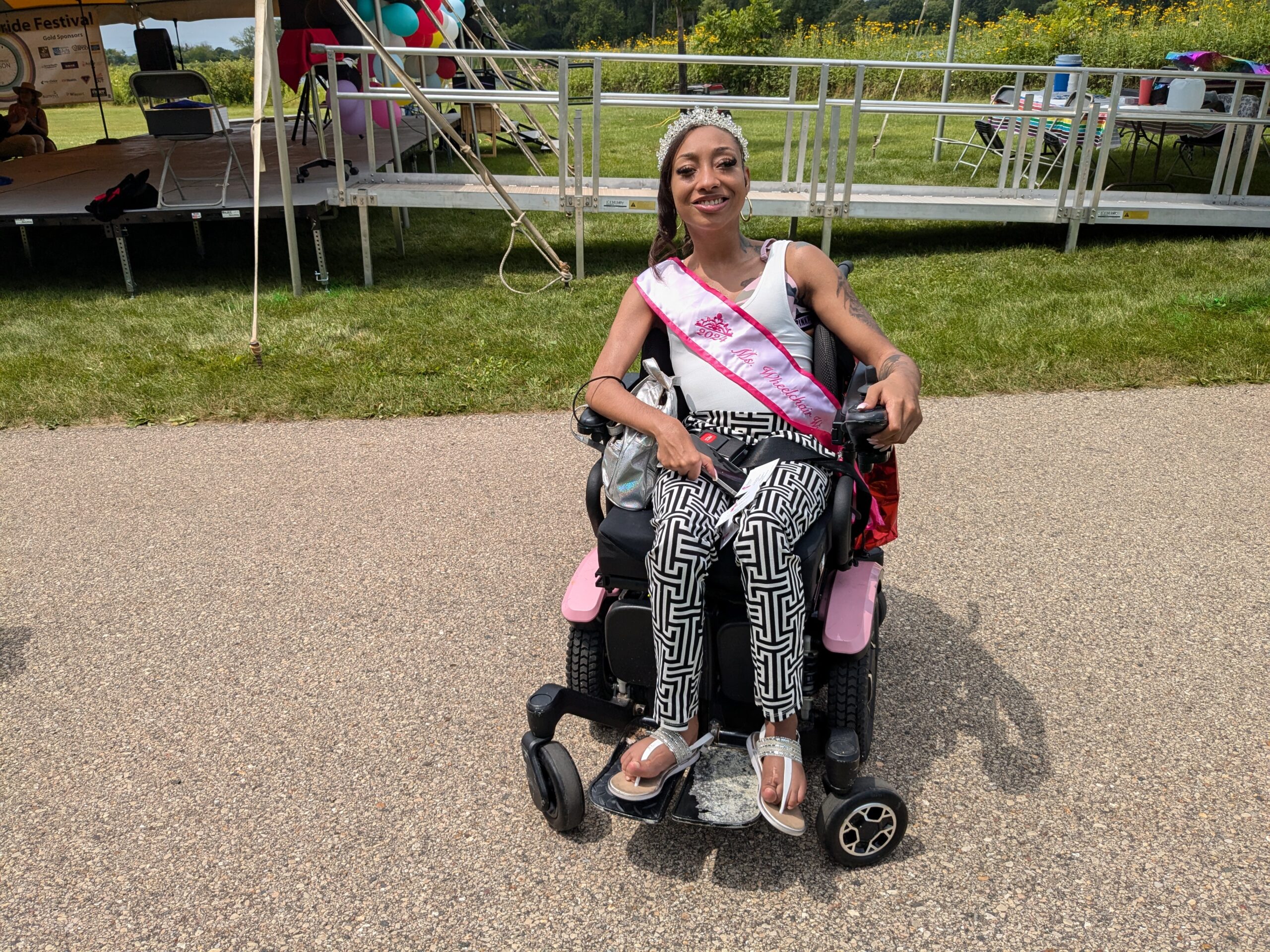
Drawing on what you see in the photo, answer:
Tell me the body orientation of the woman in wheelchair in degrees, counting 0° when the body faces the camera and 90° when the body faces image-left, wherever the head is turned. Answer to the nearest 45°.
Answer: approximately 0°

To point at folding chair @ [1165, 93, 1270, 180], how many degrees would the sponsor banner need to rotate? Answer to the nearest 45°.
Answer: approximately 45° to its left

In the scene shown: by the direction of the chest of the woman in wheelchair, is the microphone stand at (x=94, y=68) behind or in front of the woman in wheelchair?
behind

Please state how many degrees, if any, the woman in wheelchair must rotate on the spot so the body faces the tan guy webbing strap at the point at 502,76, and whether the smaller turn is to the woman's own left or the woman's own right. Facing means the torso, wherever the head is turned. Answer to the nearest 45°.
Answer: approximately 180°

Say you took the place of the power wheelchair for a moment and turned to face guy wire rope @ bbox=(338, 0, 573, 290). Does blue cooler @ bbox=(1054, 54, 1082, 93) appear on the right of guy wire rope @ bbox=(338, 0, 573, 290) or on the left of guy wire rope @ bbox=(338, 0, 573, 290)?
right

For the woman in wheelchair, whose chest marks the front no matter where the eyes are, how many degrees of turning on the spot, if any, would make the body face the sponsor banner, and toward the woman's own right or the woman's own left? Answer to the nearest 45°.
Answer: approximately 135° to the woman's own right

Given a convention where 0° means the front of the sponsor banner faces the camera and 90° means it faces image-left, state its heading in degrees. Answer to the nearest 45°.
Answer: approximately 0°

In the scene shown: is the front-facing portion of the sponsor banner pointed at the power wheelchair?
yes

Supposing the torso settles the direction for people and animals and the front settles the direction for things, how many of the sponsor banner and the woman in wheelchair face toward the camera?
2

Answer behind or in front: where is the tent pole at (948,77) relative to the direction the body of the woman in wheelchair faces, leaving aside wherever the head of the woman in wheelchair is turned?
behind

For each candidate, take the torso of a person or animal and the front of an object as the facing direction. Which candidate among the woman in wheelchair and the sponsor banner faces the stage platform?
the sponsor banner

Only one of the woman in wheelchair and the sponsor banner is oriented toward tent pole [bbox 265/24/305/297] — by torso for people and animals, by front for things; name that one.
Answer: the sponsor banner
